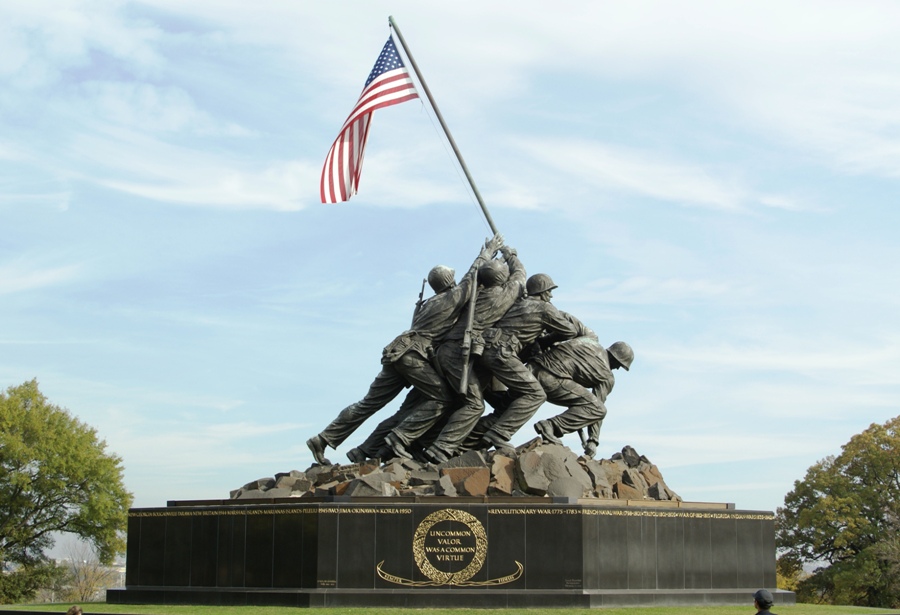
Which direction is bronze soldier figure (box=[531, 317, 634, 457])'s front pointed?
to the viewer's right

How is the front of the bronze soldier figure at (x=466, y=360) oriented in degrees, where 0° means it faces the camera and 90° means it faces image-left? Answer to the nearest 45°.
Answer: approximately 225°

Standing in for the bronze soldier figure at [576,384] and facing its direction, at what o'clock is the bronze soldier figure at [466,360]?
the bronze soldier figure at [466,360] is roughly at 5 o'clock from the bronze soldier figure at [576,384].

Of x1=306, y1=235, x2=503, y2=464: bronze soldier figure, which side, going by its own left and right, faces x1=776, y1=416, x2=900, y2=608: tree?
front

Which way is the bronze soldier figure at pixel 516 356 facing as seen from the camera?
to the viewer's right

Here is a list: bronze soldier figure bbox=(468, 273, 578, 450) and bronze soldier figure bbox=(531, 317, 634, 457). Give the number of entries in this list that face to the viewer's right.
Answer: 2
